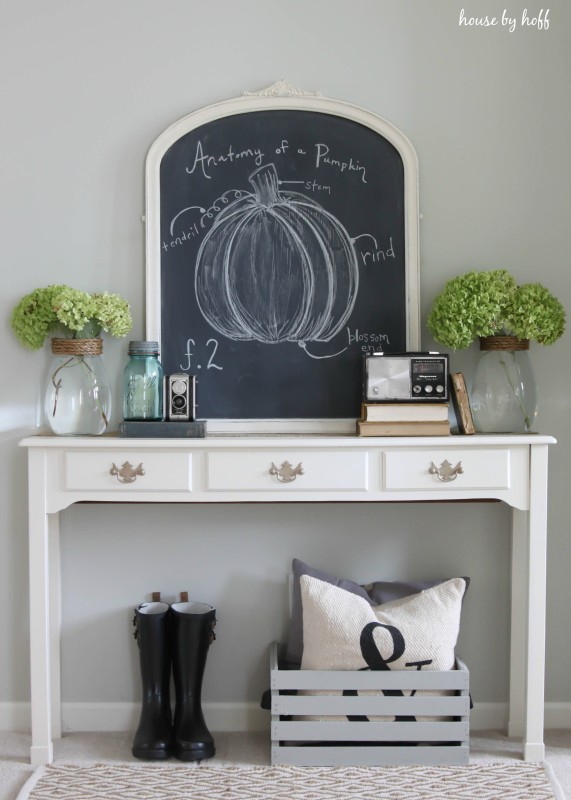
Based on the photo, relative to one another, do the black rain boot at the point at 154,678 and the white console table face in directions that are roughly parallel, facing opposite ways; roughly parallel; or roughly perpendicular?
roughly parallel

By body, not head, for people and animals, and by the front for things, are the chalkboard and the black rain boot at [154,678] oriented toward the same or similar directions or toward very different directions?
same or similar directions

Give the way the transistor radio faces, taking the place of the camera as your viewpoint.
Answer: facing the viewer

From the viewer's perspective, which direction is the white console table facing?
toward the camera

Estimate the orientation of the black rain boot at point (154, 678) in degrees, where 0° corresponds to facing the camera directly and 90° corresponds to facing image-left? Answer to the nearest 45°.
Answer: approximately 0°
